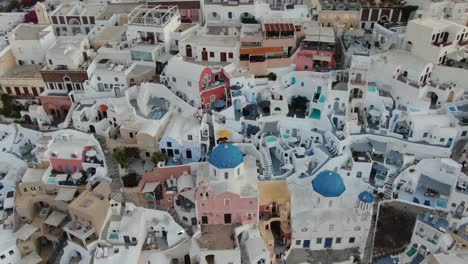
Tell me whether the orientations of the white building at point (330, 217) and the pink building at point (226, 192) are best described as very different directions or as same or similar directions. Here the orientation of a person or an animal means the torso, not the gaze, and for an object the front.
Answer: same or similar directions

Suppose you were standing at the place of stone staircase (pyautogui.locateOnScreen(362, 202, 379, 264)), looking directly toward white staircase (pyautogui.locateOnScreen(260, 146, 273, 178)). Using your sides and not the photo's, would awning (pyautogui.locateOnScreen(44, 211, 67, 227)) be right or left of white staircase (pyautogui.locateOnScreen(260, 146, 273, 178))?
left

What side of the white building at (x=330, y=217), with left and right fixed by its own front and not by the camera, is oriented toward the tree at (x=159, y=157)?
right

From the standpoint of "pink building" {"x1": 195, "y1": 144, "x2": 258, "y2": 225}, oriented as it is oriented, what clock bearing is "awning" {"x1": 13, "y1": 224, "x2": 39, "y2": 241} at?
The awning is roughly at 3 o'clock from the pink building.

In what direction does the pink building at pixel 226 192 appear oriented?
toward the camera

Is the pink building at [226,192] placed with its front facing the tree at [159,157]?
no

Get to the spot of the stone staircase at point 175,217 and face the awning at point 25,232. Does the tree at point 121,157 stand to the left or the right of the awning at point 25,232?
right

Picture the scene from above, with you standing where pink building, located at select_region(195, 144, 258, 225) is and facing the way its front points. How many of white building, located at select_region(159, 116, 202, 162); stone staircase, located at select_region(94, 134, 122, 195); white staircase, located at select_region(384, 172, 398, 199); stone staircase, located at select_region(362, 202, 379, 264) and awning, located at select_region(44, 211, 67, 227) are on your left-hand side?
2

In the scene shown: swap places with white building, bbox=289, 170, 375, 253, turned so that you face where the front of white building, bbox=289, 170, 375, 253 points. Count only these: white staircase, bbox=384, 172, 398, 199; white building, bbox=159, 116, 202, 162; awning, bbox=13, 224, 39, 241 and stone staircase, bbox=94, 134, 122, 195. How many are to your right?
3

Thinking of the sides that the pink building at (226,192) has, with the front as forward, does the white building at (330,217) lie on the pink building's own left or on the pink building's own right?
on the pink building's own left

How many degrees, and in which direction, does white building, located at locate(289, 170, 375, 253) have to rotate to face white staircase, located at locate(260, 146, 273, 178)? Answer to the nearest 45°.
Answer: approximately 135° to its right

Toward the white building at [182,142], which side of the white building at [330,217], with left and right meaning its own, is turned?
right

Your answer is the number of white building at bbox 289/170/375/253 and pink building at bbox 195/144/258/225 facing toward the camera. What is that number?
2

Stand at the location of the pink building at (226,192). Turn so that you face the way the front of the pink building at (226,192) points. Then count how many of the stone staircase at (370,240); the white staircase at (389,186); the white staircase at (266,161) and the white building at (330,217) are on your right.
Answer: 0

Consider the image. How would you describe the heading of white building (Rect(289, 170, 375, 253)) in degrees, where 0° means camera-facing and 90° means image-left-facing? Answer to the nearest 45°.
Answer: approximately 0°

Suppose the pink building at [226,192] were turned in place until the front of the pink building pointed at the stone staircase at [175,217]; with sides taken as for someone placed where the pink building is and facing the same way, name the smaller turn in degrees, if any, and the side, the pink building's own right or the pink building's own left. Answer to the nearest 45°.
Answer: approximately 90° to the pink building's own right

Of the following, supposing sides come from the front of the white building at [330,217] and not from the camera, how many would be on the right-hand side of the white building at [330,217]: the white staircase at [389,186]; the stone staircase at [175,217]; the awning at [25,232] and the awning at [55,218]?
3

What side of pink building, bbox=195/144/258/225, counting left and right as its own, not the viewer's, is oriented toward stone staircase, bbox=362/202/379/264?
left
